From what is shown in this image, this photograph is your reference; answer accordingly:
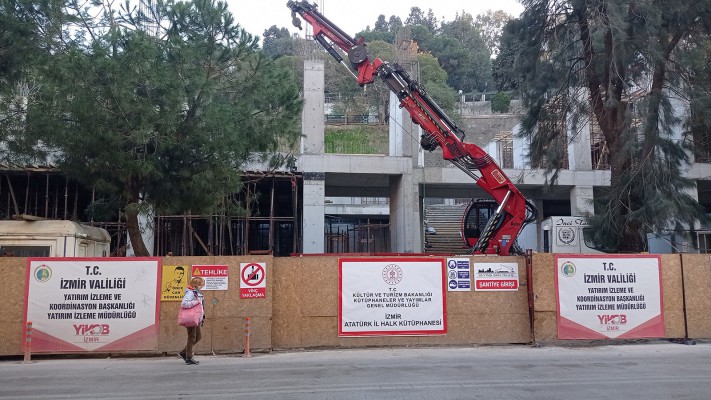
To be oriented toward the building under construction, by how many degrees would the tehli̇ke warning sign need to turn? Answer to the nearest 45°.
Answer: approximately 180°

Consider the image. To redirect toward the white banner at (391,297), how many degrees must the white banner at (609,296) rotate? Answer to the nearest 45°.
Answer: approximately 45° to its right

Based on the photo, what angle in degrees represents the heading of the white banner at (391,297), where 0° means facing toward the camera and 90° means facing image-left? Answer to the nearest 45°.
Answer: approximately 0°

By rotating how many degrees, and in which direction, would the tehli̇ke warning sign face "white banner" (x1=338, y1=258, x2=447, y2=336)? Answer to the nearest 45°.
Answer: approximately 90° to its left

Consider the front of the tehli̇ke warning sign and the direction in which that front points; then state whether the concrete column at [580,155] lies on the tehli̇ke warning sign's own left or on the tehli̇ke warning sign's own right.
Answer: on the tehli̇ke warning sign's own left

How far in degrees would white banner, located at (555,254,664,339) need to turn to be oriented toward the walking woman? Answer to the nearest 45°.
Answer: approximately 45° to its right
